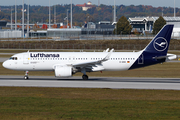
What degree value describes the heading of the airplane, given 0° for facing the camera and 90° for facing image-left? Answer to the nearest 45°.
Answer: approximately 90°
